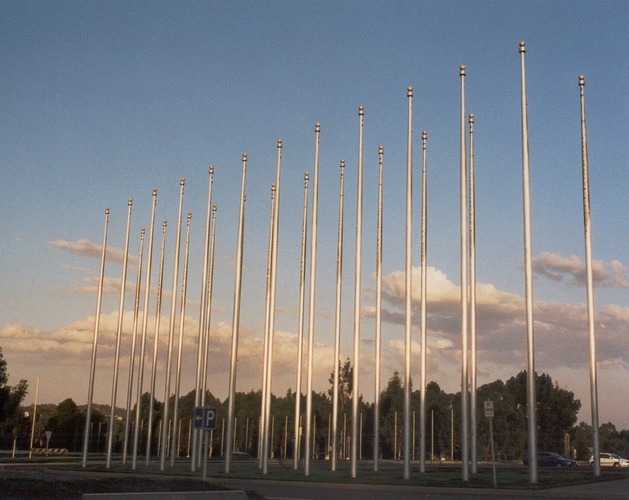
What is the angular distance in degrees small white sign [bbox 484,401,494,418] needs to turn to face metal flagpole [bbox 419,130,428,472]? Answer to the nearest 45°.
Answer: approximately 135° to its right

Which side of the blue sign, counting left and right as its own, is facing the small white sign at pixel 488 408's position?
left

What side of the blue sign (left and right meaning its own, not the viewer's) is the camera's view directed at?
front

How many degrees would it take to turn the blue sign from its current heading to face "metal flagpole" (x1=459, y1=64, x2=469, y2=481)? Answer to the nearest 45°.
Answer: approximately 90° to its left

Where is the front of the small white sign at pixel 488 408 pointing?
toward the camera

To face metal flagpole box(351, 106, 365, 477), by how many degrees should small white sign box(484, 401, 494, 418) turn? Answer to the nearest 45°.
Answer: approximately 135° to its right

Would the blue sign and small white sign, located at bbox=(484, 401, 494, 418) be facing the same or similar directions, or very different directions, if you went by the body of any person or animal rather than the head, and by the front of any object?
same or similar directions

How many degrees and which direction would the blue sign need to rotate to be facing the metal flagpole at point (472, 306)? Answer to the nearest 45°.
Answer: approximately 90° to its left

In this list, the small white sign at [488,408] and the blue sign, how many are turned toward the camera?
2

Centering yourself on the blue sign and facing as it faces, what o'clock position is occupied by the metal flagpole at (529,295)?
The metal flagpole is roughly at 9 o'clock from the blue sign.

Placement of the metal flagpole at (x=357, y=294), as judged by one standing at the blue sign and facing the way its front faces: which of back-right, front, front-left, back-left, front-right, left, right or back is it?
back-left
